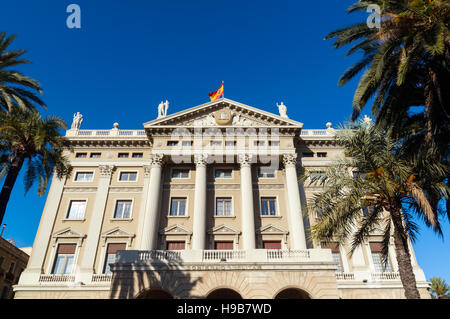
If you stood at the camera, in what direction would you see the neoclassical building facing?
facing the viewer

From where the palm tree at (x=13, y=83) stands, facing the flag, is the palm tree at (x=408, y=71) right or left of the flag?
right

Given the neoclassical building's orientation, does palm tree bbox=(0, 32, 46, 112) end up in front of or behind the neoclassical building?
in front

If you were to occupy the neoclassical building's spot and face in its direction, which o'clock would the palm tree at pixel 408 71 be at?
The palm tree is roughly at 11 o'clock from the neoclassical building.

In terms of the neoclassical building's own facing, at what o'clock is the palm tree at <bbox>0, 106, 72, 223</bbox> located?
The palm tree is roughly at 1 o'clock from the neoclassical building.
